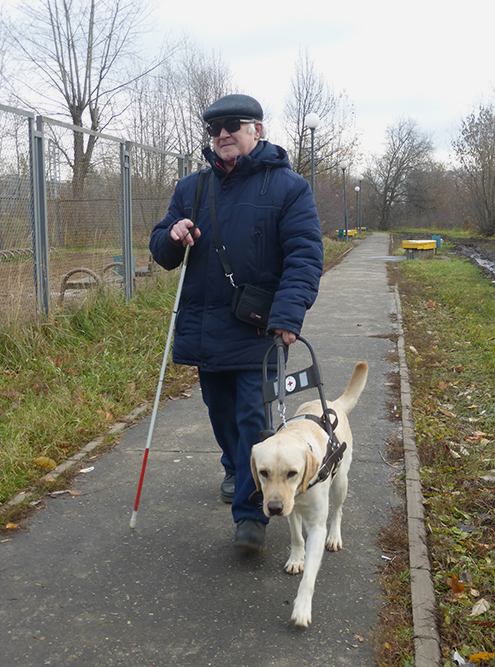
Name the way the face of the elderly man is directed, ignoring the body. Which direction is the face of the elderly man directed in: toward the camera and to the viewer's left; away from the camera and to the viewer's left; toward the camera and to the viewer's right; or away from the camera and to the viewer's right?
toward the camera and to the viewer's left

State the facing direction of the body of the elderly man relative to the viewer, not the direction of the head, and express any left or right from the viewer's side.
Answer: facing the viewer and to the left of the viewer

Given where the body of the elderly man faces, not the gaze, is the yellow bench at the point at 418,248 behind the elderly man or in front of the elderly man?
behind

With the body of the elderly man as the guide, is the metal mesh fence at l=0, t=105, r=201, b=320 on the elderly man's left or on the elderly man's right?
on the elderly man's right

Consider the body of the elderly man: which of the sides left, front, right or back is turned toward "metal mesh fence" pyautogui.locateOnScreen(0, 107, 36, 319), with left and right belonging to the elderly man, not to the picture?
right

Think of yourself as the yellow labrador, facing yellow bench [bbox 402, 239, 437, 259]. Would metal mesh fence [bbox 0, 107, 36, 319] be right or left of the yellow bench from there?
left

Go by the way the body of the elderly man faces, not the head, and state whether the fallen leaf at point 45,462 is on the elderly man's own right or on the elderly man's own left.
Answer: on the elderly man's own right

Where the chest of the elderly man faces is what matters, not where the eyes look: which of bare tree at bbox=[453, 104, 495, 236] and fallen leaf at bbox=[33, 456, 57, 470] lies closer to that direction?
the fallen leaf
